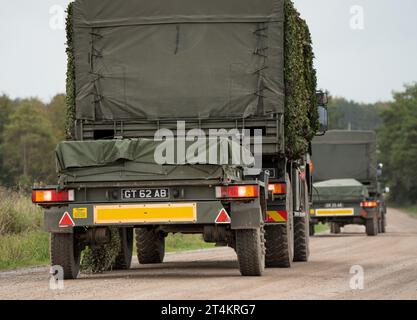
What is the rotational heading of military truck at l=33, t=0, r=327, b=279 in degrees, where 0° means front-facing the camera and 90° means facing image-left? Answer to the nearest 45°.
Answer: approximately 180°
